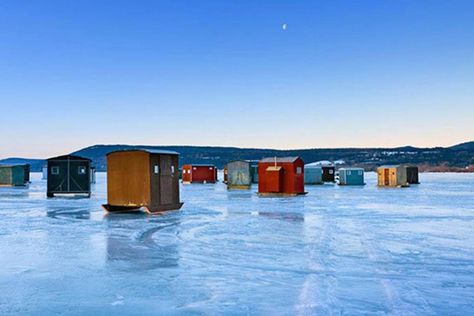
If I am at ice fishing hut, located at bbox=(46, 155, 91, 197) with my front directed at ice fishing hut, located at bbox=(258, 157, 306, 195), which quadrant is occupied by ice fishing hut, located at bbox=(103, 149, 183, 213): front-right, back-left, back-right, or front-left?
front-right

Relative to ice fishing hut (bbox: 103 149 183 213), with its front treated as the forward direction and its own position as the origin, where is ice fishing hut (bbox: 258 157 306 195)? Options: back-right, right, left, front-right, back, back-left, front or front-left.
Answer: left

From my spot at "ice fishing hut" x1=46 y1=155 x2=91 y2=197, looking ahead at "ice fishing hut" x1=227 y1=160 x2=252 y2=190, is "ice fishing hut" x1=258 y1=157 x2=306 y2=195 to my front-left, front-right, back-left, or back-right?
front-right

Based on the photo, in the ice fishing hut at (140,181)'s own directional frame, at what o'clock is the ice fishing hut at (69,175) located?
the ice fishing hut at (69,175) is roughly at 7 o'clock from the ice fishing hut at (140,181).

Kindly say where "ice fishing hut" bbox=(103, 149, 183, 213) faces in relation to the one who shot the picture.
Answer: facing the viewer and to the right of the viewer

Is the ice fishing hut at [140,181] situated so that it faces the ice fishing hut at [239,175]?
no

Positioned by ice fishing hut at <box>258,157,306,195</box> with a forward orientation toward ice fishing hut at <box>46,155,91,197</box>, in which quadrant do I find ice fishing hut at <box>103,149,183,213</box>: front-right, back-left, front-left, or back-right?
front-left

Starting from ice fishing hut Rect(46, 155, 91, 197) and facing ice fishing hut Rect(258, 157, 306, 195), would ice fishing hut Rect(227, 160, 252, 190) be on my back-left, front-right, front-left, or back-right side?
front-left
